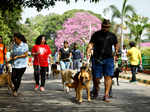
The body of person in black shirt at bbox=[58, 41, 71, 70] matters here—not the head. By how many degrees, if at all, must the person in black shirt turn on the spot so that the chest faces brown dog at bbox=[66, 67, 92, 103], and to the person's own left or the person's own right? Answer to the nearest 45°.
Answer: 0° — they already face it

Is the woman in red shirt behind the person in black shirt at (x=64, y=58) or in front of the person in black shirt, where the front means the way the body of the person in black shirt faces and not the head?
in front

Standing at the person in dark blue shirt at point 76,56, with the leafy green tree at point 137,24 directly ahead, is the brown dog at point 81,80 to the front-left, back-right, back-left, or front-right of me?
back-right

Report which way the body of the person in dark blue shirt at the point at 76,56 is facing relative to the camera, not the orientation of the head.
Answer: toward the camera

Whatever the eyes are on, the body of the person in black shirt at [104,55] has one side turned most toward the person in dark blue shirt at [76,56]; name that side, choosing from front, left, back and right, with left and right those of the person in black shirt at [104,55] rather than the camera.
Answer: back

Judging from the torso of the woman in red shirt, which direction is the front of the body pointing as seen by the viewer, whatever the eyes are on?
toward the camera

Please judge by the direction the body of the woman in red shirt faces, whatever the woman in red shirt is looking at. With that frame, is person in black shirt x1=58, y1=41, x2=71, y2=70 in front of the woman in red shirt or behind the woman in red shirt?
behind

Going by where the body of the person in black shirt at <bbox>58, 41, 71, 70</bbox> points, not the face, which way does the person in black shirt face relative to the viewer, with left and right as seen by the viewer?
facing the viewer

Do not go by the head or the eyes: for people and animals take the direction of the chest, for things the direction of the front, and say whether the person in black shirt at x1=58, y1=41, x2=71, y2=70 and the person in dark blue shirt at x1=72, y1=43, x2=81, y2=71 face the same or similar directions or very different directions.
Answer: same or similar directions
